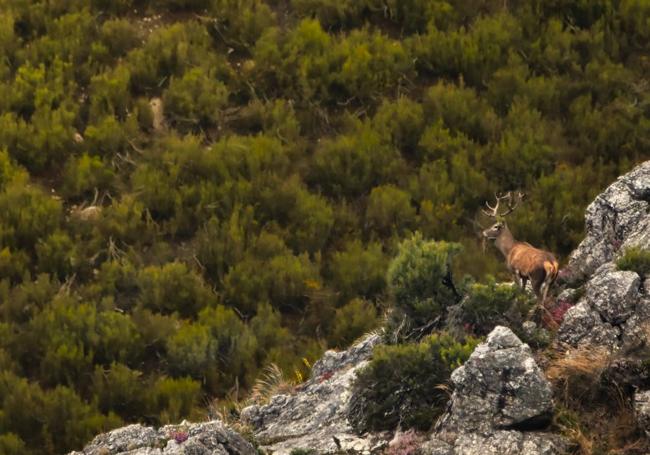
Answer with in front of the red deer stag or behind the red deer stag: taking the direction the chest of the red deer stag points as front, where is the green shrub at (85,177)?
in front

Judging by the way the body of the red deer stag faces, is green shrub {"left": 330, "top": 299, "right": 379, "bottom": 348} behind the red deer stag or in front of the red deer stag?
in front

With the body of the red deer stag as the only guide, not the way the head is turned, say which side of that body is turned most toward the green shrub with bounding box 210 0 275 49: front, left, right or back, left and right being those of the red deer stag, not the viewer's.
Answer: front

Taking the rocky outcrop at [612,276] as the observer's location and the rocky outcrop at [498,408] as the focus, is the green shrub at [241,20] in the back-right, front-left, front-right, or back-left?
back-right

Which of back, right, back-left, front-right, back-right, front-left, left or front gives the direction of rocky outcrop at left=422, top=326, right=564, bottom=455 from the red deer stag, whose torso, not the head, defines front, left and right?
back-left

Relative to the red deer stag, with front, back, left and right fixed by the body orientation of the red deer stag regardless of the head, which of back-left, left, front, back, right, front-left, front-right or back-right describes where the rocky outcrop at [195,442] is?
left

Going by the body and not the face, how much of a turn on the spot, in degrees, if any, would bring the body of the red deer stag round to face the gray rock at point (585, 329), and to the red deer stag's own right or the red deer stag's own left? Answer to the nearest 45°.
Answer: approximately 135° to the red deer stag's own left

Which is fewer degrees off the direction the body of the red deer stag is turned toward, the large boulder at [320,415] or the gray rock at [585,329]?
the large boulder

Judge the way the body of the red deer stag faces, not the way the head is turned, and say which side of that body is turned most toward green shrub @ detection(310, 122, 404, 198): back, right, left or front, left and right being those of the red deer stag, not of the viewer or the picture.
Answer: front

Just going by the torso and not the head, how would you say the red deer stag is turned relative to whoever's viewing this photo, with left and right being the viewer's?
facing away from the viewer and to the left of the viewer

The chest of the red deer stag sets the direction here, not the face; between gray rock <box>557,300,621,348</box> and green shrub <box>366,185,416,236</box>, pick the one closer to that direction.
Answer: the green shrub

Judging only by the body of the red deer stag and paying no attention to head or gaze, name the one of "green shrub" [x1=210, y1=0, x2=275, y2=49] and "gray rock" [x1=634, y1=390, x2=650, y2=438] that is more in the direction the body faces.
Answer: the green shrub

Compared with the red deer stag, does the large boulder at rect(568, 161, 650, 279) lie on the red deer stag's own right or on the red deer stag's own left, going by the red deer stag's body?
on the red deer stag's own right
